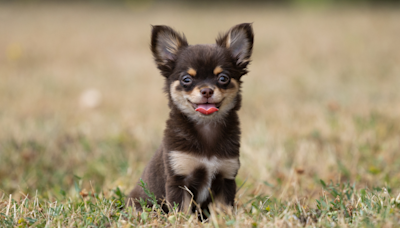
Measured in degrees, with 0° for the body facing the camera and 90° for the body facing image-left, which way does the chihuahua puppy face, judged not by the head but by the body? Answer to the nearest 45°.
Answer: approximately 0°
